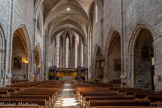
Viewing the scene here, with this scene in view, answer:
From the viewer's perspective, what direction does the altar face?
toward the camera
